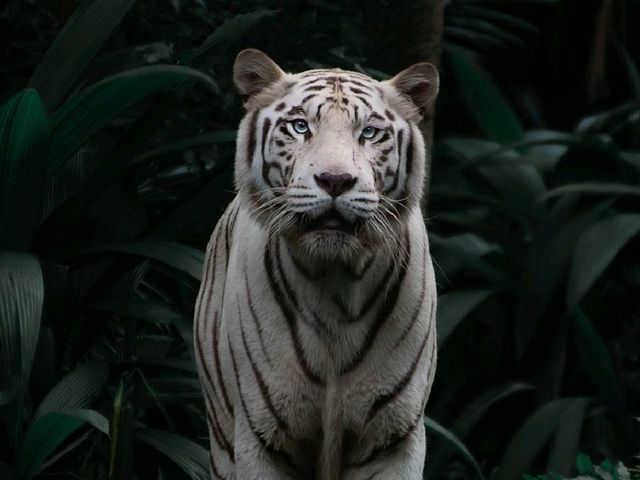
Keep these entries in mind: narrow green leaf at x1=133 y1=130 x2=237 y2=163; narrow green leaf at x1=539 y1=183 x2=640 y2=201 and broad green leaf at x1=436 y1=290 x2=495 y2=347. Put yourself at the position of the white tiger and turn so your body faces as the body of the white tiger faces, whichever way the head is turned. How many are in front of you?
0

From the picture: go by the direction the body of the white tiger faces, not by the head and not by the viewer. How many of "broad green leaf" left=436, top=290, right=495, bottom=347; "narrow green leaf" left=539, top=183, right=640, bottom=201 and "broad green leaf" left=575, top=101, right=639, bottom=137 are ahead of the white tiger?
0

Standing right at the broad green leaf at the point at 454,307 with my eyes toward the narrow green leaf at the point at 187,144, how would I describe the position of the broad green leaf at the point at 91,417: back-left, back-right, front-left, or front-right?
front-left

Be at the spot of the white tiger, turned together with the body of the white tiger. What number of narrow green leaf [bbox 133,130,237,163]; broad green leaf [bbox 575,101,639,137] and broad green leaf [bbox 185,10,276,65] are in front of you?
0

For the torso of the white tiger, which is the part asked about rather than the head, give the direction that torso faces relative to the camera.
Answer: toward the camera

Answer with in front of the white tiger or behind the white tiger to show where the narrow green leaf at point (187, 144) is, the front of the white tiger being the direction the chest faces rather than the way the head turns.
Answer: behind

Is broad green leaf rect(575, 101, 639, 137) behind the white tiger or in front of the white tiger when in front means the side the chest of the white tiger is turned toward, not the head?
behind

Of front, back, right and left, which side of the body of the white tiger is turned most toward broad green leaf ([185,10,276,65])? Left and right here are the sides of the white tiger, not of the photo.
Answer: back

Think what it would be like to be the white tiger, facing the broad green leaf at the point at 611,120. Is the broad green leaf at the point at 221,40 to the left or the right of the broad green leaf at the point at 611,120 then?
left

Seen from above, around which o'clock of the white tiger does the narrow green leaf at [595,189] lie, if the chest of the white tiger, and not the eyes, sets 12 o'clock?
The narrow green leaf is roughly at 7 o'clock from the white tiger.
